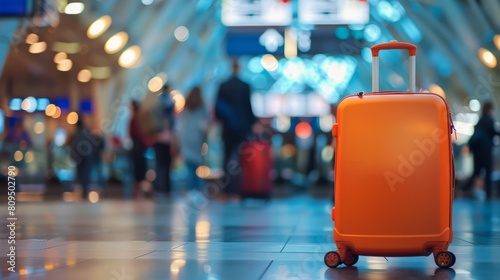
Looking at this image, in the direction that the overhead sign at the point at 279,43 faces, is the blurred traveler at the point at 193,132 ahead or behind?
ahead

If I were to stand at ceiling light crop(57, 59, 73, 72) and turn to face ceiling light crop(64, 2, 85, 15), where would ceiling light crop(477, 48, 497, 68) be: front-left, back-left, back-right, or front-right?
front-left

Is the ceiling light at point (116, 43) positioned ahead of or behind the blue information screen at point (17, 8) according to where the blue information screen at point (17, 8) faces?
behind

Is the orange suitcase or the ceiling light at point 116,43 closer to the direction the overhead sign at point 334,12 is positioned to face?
the orange suitcase

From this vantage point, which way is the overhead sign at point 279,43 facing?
toward the camera

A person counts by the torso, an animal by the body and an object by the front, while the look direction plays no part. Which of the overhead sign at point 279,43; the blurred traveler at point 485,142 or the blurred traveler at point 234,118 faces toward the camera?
the overhead sign

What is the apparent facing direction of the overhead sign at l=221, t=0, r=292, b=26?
toward the camera

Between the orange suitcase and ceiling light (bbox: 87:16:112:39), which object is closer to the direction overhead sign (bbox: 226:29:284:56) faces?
the orange suitcase

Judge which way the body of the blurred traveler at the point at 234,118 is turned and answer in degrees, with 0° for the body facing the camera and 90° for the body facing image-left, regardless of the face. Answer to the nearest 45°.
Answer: approximately 180°

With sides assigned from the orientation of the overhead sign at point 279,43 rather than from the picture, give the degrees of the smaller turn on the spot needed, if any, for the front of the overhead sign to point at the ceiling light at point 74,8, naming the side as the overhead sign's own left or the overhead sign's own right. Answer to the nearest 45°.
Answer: approximately 90° to the overhead sign's own right

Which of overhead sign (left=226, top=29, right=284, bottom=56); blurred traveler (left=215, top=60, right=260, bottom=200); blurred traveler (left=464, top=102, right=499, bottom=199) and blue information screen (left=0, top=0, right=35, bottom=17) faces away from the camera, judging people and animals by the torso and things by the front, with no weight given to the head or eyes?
blurred traveler (left=215, top=60, right=260, bottom=200)

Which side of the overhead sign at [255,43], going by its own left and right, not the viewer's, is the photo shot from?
front
